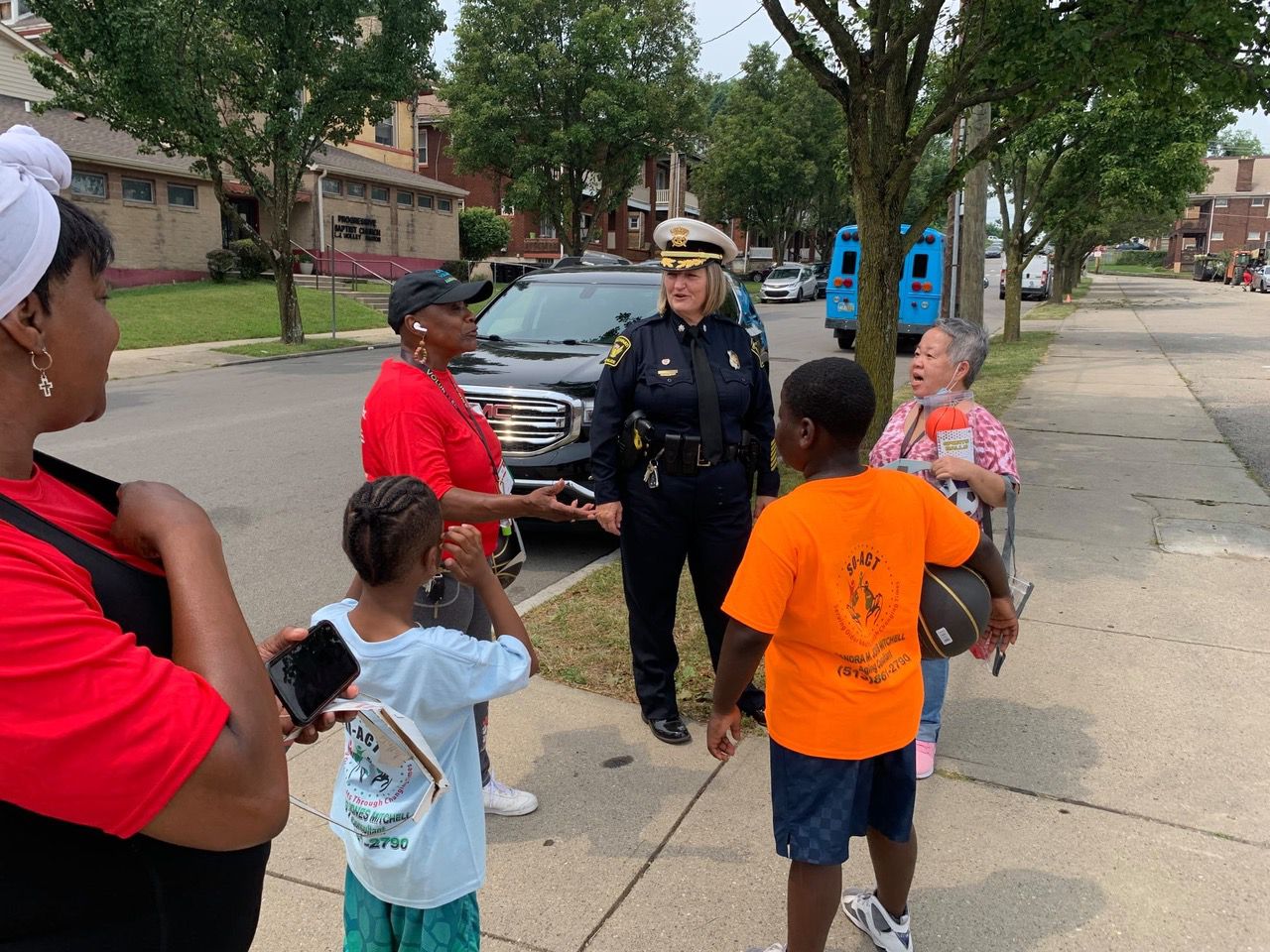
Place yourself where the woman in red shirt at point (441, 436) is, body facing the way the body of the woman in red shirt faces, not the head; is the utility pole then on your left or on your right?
on your left

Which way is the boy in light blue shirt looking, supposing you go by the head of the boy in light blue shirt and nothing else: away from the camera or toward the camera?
away from the camera

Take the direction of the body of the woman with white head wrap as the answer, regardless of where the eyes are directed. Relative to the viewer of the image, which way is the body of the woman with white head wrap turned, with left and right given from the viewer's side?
facing to the right of the viewer

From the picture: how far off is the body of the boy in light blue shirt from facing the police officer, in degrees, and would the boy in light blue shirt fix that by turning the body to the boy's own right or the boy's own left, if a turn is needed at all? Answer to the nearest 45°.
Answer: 0° — they already face them

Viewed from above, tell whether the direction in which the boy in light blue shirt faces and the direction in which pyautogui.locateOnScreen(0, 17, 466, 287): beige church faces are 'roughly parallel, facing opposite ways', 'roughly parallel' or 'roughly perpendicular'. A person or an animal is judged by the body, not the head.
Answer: roughly perpendicular

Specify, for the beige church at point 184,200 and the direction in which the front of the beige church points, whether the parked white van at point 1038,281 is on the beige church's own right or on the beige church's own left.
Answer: on the beige church's own left

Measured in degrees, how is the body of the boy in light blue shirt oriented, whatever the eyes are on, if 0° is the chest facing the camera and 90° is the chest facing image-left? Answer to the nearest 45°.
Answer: approximately 225°

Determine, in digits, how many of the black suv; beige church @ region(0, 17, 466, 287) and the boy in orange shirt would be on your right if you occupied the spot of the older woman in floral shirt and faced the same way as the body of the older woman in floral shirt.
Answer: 2

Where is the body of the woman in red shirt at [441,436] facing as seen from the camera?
to the viewer's right

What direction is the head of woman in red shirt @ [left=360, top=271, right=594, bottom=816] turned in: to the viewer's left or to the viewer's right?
to the viewer's right

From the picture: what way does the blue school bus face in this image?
away from the camera

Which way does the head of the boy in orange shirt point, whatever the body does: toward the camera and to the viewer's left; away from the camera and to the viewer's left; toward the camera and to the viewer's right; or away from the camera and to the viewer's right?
away from the camera and to the viewer's left
